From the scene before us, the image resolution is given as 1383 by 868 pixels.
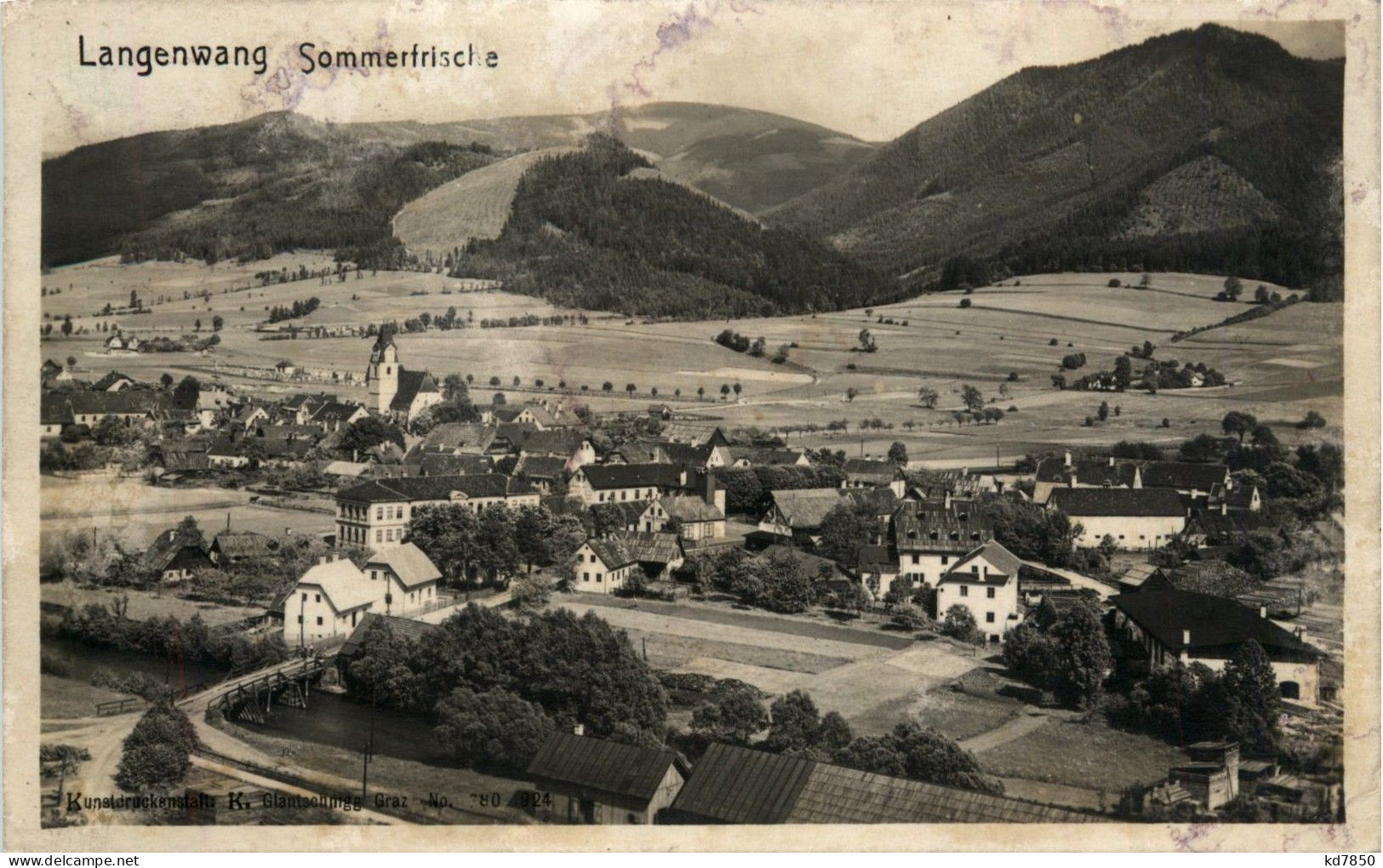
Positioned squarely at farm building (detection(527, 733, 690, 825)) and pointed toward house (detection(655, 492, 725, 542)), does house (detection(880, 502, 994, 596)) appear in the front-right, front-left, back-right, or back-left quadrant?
front-right
